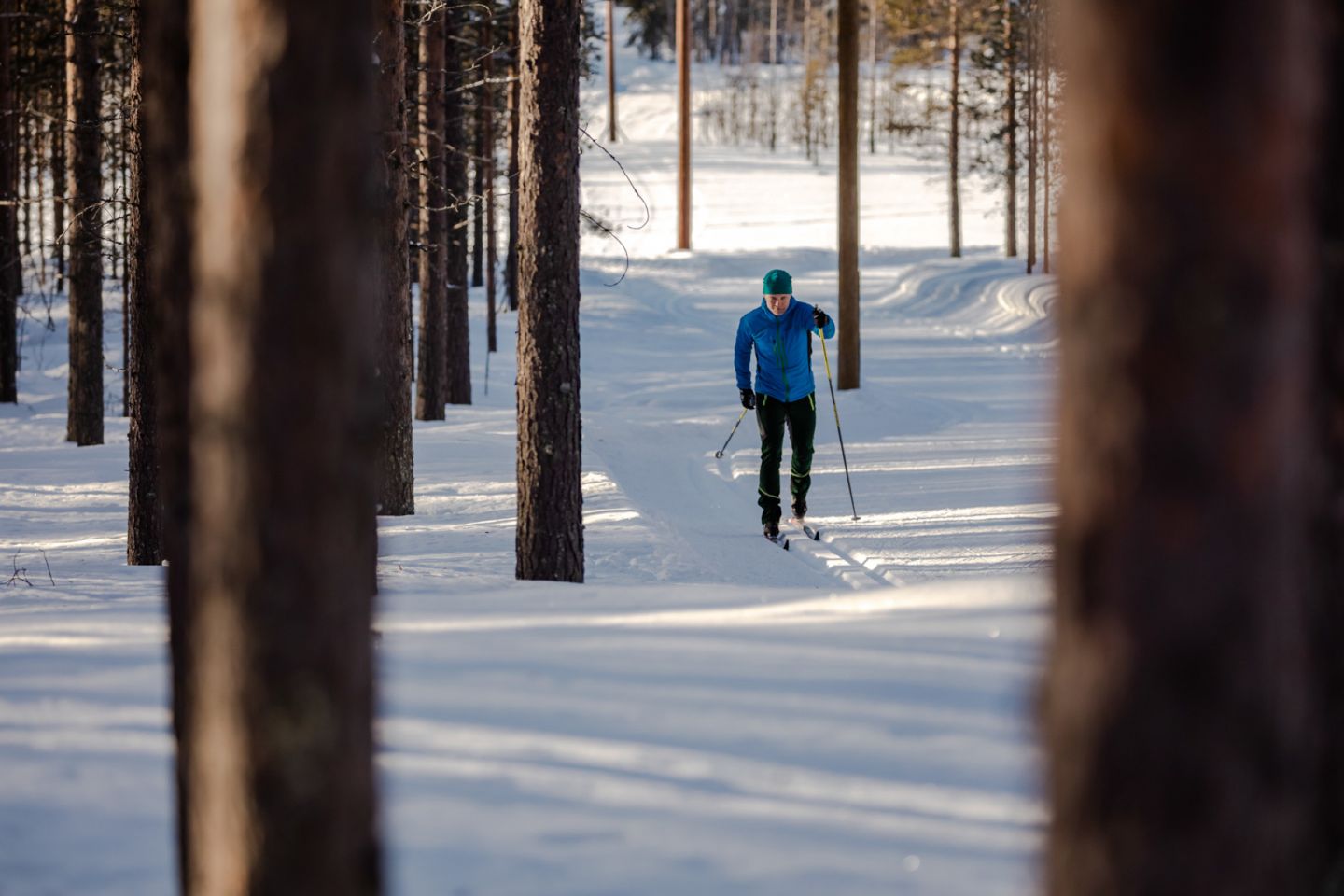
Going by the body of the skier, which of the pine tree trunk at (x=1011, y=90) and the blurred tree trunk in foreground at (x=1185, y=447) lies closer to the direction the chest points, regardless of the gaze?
the blurred tree trunk in foreground

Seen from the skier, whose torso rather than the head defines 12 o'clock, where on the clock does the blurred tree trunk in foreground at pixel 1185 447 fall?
The blurred tree trunk in foreground is roughly at 12 o'clock from the skier.

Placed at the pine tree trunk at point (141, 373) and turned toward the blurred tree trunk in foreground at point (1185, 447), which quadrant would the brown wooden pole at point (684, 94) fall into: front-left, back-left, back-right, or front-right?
back-left

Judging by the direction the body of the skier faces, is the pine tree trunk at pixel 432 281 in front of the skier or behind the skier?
behind

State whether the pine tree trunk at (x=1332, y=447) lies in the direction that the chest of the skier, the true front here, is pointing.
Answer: yes

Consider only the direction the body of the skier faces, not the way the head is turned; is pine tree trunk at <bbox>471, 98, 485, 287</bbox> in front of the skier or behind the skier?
behind

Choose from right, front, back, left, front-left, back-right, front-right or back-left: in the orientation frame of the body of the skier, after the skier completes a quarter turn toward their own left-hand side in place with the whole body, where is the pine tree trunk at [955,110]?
left

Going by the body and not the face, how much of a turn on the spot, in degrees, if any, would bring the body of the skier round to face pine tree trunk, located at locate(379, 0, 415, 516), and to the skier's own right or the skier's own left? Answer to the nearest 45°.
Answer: approximately 90° to the skier's own right

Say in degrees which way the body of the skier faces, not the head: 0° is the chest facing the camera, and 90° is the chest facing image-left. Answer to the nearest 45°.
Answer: approximately 0°
